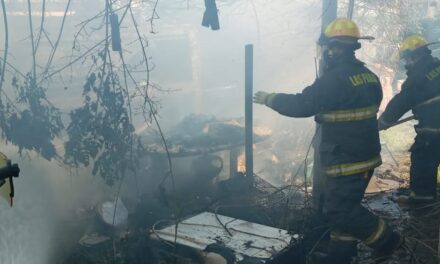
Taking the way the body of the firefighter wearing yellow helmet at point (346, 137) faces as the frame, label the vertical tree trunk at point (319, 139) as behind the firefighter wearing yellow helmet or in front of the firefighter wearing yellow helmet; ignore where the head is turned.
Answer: in front

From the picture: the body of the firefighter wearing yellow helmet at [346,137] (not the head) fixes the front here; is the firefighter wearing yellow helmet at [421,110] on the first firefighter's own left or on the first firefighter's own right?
on the first firefighter's own right

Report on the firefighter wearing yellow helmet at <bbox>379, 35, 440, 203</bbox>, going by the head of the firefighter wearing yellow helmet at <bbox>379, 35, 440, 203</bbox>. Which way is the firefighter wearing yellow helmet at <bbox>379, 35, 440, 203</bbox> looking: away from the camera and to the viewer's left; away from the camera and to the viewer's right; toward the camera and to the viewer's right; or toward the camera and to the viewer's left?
away from the camera and to the viewer's left

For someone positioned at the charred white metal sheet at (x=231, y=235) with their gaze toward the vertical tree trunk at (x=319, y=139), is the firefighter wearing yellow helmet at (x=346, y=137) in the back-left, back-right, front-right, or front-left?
front-right

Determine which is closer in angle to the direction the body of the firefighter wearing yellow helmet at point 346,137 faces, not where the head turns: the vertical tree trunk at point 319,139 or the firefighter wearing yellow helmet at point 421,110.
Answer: the vertical tree trunk

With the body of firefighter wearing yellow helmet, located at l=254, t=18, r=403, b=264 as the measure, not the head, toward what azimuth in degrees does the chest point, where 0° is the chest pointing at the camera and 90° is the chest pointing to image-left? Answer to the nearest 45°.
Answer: approximately 135°

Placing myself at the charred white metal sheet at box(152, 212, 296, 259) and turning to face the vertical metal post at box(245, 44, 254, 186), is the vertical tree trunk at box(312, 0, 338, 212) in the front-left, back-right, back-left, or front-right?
front-right

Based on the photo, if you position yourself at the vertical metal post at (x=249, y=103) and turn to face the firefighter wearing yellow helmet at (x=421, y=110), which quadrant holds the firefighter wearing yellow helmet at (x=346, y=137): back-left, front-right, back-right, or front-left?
front-right

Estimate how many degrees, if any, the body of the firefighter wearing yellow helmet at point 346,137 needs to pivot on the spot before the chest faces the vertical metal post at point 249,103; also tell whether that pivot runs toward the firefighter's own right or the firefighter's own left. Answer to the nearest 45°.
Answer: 0° — they already face it
